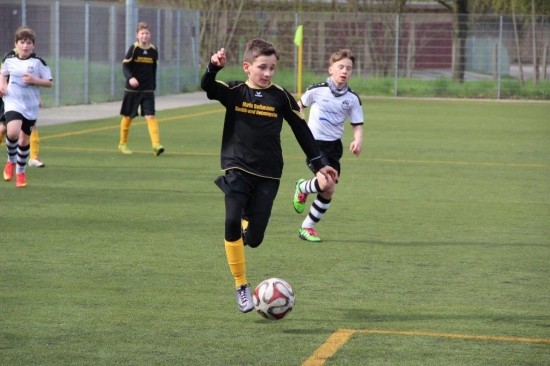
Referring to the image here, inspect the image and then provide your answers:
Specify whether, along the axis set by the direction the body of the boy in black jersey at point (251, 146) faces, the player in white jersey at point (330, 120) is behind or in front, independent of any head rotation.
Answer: behind

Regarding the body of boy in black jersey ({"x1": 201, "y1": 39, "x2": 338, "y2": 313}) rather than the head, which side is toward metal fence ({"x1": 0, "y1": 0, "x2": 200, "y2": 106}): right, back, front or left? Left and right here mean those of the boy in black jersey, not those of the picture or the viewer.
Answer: back

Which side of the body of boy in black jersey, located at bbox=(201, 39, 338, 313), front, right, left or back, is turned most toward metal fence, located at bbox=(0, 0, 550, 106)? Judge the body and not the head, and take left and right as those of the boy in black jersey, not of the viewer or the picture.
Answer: back

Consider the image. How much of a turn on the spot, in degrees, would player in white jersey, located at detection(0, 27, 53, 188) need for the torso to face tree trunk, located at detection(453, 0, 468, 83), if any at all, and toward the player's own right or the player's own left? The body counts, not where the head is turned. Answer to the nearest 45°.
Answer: approximately 135° to the player's own left

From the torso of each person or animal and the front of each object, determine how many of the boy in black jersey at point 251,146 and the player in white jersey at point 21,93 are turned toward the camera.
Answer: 2

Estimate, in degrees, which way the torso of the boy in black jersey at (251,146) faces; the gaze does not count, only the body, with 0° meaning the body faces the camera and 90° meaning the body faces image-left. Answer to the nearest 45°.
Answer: approximately 0°

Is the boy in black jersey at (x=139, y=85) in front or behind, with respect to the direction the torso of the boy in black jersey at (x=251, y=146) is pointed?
behind

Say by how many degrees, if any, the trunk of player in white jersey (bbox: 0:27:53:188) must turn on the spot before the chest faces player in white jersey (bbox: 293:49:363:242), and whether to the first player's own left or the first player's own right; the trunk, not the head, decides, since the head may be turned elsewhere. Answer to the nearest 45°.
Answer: approximately 45° to the first player's own left
